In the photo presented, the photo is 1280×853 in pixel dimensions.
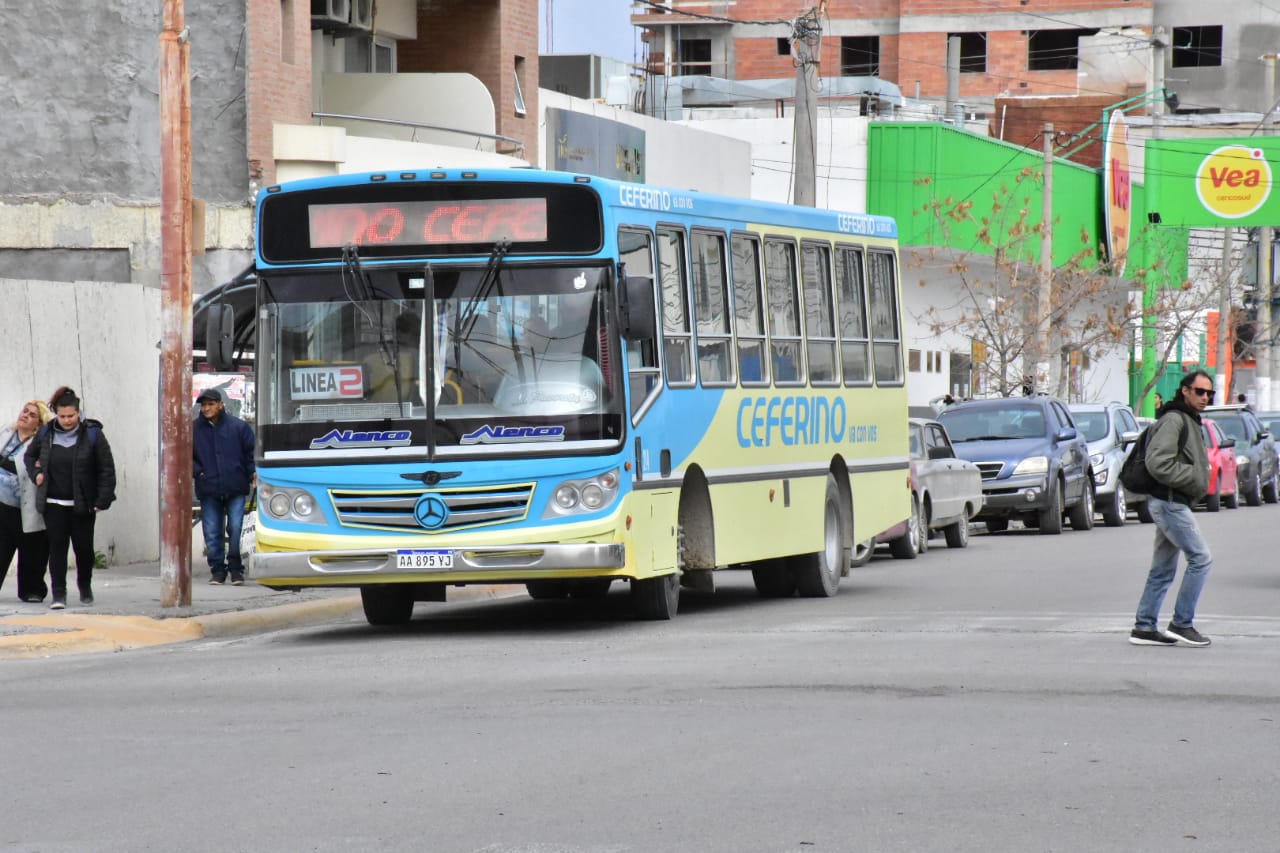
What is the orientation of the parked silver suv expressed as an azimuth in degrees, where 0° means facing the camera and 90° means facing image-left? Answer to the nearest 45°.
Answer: approximately 45°

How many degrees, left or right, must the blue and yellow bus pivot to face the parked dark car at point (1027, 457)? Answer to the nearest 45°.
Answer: approximately 180°

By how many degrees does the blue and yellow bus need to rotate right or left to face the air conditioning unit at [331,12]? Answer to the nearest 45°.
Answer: approximately 135° to its right

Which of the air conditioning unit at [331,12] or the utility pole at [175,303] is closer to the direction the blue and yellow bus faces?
the utility pole

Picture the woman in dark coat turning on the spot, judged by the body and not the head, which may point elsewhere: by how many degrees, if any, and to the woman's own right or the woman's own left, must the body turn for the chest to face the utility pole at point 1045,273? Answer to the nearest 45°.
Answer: approximately 135° to the woman's own left

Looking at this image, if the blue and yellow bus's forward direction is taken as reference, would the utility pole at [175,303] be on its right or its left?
on its right
